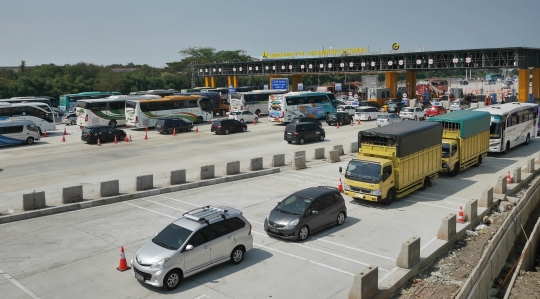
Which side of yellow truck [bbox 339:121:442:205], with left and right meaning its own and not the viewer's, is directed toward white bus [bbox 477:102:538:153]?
back

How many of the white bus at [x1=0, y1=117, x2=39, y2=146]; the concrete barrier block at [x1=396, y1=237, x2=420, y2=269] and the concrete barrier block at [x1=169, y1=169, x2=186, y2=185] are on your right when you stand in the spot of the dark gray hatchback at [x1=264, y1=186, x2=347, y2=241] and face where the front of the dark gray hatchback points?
2

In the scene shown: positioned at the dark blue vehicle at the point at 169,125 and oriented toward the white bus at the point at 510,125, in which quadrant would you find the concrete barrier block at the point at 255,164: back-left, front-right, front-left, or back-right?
front-right

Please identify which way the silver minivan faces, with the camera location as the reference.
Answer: facing the viewer and to the left of the viewer

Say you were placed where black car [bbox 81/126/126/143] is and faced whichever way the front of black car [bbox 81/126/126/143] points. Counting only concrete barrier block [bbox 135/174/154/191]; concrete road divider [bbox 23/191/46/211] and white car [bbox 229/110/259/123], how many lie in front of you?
1

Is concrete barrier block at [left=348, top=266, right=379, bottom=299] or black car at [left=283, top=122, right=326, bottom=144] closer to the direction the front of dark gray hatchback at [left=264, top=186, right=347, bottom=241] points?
the concrete barrier block

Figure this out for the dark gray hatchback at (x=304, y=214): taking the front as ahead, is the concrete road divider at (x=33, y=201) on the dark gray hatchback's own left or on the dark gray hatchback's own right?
on the dark gray hatchback's own right

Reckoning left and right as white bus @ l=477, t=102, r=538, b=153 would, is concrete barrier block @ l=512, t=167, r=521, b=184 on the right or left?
on its left

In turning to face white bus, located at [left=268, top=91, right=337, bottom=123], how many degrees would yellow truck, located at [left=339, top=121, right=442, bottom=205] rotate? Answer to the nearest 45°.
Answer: approximately 135° to its right
